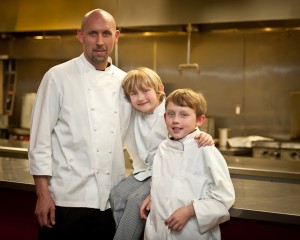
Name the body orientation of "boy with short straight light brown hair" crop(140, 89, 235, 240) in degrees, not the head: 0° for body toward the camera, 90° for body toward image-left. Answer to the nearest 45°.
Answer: approximately 45°

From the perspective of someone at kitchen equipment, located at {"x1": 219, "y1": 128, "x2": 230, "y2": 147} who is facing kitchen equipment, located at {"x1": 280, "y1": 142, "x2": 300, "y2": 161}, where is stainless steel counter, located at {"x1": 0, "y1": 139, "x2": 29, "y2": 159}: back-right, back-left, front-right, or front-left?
back-right

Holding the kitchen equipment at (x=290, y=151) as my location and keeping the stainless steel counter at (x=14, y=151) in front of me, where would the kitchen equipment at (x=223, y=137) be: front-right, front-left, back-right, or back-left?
front-right

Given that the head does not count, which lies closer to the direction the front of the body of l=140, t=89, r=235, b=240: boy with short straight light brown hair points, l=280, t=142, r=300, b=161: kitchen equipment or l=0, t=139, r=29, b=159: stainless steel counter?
the stainless steel counter

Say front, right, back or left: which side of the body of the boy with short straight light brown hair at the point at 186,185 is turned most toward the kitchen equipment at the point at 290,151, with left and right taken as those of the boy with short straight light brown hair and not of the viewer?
back

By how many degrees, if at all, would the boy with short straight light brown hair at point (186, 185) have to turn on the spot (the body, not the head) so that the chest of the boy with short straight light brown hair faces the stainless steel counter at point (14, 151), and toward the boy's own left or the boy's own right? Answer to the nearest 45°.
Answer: approximately 90° to the boy's own right

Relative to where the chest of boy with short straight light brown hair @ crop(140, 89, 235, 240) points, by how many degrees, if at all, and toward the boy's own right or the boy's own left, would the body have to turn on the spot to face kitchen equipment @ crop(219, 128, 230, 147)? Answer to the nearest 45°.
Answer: approximately 135° to the boy's own right

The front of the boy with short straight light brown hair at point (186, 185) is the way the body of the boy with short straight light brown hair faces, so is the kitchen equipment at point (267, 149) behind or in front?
behind
